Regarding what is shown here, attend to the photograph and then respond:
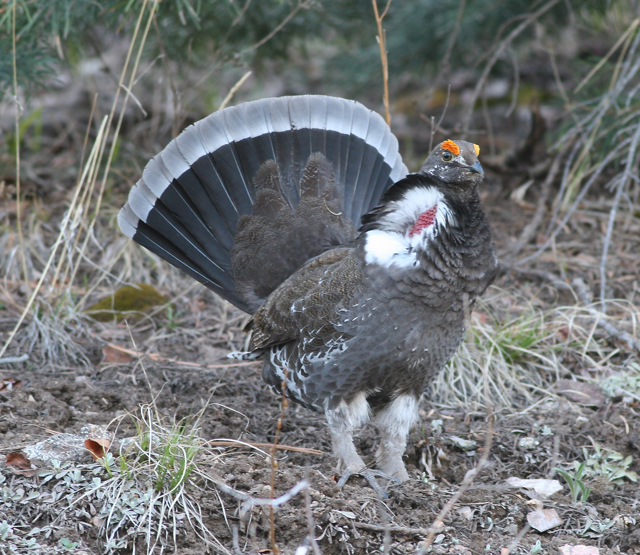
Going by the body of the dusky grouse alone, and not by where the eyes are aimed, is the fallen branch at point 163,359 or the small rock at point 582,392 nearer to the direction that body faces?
the small rock

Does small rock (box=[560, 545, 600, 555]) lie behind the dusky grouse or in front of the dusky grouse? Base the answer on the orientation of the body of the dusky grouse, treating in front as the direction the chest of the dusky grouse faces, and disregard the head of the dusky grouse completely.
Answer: in front

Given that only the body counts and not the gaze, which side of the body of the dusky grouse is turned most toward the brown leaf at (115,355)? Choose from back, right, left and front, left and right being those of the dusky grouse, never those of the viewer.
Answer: back

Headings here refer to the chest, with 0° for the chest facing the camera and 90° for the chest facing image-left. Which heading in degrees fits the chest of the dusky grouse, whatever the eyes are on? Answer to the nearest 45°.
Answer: approximately 315°

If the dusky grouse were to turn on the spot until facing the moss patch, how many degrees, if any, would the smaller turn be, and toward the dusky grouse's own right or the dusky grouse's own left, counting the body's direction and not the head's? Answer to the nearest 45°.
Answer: approximately 180°

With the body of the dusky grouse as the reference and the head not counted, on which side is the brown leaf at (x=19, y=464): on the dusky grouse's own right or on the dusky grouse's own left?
on the dusky grouse's own right

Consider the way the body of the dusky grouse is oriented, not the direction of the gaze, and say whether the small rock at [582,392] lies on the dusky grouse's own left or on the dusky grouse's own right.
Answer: on the dusky grouse's own left

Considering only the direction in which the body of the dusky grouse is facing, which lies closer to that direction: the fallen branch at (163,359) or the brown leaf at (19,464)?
the brown leaf

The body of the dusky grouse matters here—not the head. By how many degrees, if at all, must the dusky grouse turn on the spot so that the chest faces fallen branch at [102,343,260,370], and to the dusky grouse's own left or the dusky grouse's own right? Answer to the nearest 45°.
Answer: approximately 180°

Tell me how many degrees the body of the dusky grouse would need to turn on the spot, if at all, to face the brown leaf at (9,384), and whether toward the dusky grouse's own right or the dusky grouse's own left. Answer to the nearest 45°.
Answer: approximately 135° to the dusky grouse's own right

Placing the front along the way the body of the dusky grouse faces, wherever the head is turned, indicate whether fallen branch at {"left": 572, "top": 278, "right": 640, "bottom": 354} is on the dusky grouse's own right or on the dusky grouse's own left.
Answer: on the dusky grouse's own left
